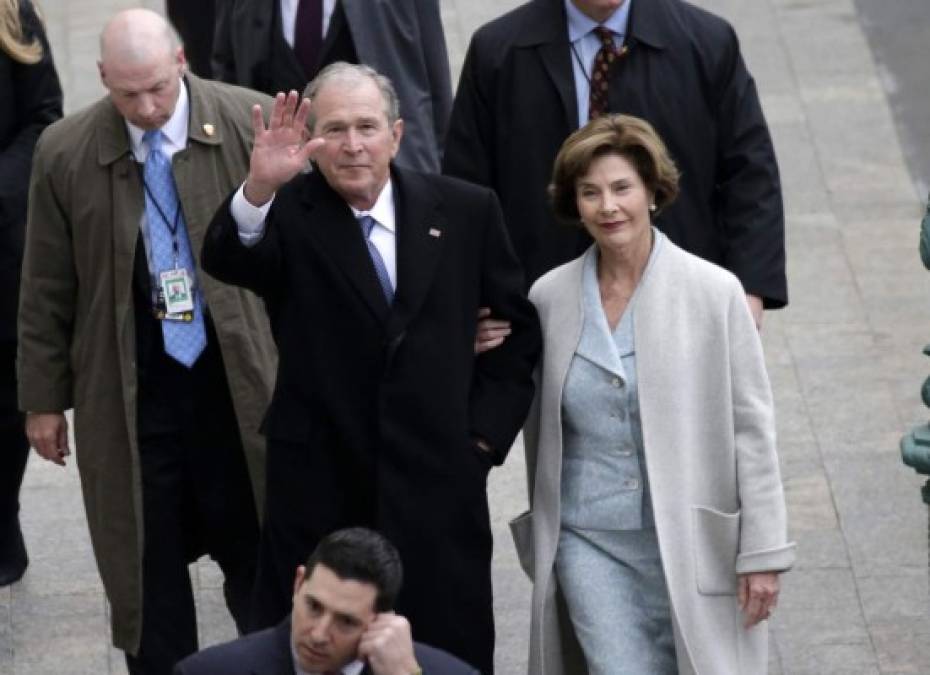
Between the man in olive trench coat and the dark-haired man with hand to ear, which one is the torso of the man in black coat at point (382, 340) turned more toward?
the dark-haired man with hand to ear

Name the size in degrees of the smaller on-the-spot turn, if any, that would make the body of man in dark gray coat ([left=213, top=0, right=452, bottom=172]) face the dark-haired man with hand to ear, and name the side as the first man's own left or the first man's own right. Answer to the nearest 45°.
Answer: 0° — they already face them

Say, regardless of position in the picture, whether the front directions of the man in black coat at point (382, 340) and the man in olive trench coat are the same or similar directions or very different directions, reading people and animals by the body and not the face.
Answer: same or similar directions

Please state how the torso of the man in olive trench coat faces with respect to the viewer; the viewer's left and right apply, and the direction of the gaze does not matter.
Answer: facing the viewer

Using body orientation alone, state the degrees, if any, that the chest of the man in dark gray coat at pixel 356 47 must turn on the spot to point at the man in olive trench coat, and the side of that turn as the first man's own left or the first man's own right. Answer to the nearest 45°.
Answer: approximately 45° to the first man's own right

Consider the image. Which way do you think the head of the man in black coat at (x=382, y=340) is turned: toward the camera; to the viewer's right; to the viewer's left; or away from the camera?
toward the camera

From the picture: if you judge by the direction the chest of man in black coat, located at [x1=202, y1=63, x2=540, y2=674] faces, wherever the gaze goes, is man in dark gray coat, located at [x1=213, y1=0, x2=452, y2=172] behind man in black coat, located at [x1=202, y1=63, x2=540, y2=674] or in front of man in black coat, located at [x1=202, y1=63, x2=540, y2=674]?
behind

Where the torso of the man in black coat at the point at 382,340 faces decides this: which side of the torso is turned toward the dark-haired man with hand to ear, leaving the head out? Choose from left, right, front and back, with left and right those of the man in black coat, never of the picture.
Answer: front

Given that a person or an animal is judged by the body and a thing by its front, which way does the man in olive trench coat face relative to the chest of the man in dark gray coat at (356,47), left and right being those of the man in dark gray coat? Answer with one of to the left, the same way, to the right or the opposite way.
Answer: the same way

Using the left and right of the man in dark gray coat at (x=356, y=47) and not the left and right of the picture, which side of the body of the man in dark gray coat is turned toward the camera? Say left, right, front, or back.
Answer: front

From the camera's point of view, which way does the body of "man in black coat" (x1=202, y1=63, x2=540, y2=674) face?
toward the camera
